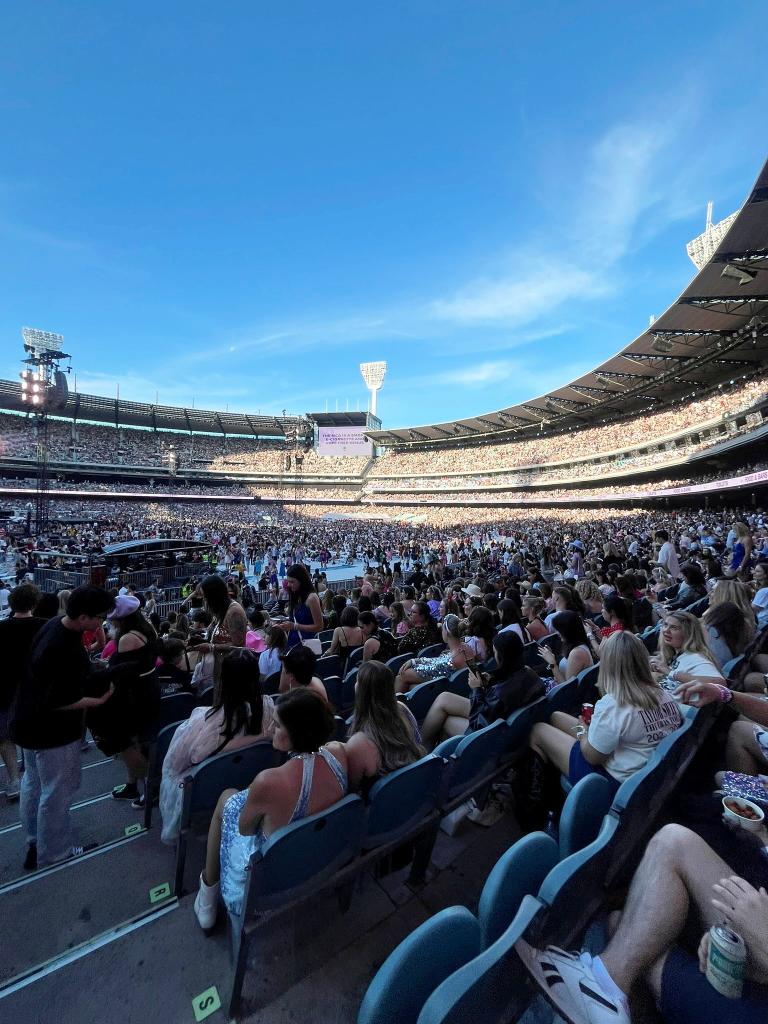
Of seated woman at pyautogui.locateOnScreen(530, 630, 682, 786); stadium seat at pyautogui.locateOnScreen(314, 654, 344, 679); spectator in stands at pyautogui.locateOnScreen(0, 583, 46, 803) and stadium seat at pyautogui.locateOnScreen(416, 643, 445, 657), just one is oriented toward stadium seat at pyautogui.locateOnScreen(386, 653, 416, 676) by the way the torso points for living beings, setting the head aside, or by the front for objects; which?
the seated woman

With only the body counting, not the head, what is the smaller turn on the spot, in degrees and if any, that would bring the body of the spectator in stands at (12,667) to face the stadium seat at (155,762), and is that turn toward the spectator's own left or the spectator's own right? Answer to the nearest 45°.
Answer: approximately 135° to the spectator's own right

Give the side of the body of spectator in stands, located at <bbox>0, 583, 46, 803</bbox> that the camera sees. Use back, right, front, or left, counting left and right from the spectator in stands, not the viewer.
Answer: back

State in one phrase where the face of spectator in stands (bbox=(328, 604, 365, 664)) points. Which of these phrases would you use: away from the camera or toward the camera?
away from the camera

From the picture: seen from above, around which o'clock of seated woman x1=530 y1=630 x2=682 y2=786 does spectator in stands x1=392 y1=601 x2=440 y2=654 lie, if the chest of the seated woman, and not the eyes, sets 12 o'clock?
The spectator in stands is roughly at 12 o'clock from the seated woman.

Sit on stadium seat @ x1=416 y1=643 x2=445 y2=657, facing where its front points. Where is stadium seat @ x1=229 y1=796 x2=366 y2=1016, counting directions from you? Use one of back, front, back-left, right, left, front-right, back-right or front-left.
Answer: back-left

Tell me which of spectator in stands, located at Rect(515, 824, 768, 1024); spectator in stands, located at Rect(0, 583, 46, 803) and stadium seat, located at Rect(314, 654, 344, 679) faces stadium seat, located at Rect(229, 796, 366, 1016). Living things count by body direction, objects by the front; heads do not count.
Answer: spectator in stands, located at Rect(515, 824, 768, 1024)

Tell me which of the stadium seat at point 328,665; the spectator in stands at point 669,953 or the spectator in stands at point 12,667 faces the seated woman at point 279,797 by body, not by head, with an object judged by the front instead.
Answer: the spectator in stands at point 669,953

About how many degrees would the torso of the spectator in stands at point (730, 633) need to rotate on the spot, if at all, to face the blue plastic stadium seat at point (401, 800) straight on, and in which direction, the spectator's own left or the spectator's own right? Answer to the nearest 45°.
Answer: approximately 90° to the spectator's own left

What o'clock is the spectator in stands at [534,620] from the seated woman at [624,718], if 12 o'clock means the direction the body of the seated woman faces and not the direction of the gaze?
The spectator in stands is roughly at 1 o'clock from the seated woman.

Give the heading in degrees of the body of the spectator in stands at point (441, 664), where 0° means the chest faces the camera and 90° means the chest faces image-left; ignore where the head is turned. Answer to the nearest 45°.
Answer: approximately 90°

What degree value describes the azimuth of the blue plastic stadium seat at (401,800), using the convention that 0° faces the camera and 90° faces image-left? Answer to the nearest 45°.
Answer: approximately 135°

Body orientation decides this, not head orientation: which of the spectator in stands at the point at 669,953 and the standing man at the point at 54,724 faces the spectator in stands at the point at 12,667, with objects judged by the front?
the spectator in stands at the point at 669,953
